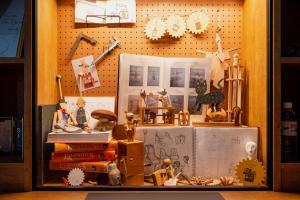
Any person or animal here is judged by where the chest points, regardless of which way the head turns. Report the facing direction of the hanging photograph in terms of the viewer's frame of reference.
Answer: facing the viewer

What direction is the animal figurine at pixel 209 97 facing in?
to the viewer's left

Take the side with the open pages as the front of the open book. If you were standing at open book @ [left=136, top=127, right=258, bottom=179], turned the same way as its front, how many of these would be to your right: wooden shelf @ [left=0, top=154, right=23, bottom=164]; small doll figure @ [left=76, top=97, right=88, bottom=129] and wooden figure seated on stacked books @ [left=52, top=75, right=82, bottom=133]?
3

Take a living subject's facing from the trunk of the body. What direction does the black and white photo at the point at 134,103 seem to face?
toward the camera

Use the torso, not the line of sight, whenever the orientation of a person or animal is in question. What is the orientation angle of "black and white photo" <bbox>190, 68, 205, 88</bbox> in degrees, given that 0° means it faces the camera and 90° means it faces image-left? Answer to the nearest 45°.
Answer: approximately 0°

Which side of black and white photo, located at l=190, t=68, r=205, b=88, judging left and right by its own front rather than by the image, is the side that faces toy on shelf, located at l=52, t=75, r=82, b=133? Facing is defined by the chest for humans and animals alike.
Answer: right

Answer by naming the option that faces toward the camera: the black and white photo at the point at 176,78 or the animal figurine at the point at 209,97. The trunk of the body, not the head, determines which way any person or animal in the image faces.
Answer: the black and white photo

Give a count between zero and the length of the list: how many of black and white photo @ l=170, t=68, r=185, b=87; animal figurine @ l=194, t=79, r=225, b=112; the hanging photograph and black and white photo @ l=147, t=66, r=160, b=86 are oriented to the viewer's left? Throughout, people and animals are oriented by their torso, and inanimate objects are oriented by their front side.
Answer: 1

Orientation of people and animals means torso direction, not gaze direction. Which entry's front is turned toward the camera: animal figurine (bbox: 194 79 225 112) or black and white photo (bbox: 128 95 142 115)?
the black and white photo

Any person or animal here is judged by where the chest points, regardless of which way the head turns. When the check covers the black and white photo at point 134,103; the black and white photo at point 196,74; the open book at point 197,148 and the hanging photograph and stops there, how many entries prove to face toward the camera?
4

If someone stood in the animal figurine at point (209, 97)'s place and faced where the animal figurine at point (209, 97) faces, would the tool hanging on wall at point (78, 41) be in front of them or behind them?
in front
